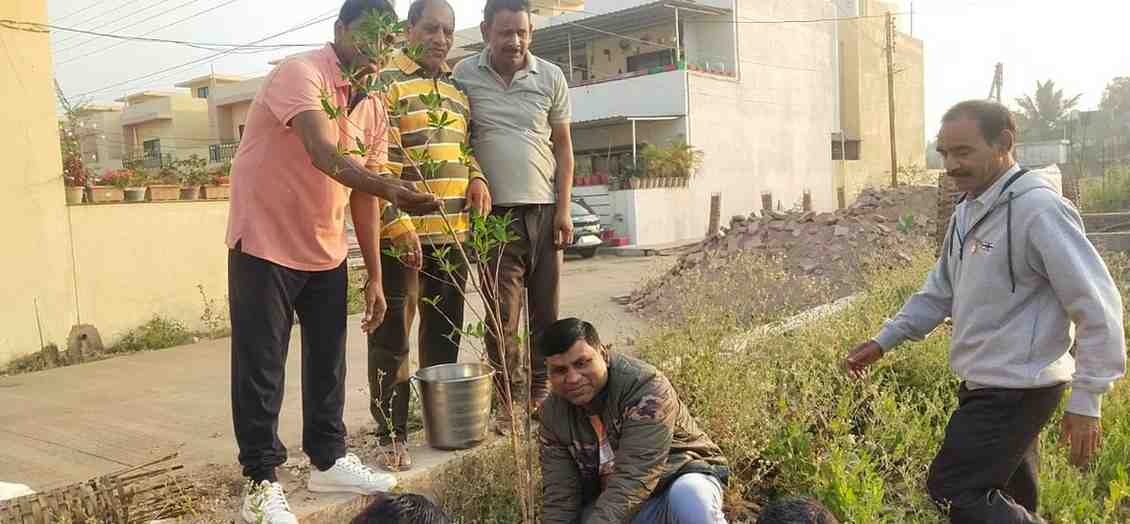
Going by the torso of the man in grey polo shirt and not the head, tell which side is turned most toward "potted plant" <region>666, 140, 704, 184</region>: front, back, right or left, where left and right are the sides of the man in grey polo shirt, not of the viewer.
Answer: back

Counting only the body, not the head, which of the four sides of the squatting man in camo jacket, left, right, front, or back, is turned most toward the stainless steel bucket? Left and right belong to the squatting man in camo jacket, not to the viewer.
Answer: right

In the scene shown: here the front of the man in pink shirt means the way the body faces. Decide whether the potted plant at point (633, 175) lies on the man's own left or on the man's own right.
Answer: on the man's own left

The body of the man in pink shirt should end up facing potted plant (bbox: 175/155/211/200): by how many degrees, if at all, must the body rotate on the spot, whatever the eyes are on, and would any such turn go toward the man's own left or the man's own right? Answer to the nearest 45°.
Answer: approximately 135° to the man's own left

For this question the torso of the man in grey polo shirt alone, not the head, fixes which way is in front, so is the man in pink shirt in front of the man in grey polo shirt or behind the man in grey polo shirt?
in front

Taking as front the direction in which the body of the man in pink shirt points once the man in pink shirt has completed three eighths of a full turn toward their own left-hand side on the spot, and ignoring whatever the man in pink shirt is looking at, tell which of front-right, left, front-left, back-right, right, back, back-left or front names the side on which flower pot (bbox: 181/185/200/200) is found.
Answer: front

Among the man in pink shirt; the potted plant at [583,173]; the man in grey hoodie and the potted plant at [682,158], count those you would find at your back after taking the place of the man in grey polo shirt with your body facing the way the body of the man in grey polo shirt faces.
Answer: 2

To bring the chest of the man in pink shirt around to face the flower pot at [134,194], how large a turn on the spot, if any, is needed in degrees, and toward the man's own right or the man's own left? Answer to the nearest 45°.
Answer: approximately 135° to the man's own left

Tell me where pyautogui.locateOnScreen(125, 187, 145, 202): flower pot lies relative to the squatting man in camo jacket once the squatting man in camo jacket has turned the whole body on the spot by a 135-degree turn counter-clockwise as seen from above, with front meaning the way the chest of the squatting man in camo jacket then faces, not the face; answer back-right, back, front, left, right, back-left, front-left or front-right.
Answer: back-left

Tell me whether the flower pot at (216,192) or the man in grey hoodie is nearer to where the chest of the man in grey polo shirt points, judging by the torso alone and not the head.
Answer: the man in grey hoodie

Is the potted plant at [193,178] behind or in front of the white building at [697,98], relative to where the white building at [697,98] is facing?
in front

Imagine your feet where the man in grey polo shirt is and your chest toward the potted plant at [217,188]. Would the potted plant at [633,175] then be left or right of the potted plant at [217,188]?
right

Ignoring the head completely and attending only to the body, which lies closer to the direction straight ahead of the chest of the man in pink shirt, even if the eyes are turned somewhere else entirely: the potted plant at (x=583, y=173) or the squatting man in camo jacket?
the squatting man in camo jacket
